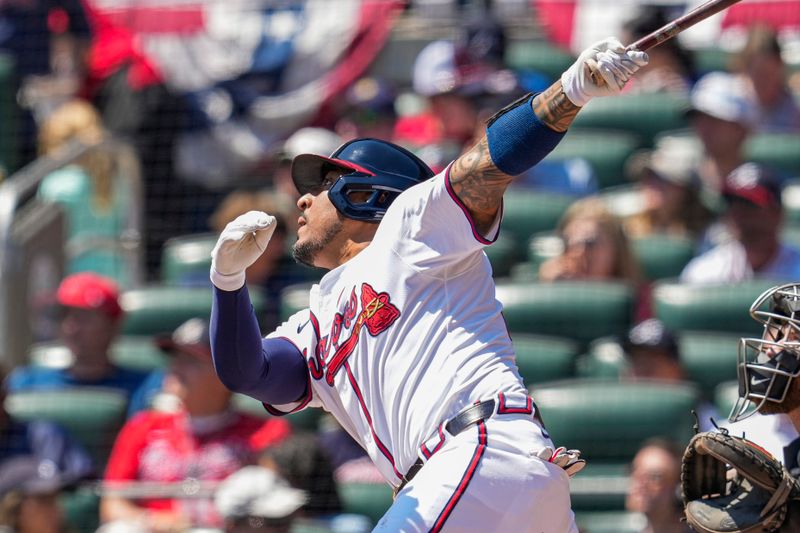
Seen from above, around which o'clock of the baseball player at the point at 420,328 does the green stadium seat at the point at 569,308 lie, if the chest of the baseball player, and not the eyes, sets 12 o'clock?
The green stadium seat is roughly at 5 o'clock from the baseball player.

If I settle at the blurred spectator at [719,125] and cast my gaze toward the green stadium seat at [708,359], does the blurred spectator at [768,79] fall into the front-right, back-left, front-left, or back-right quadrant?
back-left

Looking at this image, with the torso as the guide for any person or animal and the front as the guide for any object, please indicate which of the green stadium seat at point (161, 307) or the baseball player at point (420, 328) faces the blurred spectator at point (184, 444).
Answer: the green stadium seat

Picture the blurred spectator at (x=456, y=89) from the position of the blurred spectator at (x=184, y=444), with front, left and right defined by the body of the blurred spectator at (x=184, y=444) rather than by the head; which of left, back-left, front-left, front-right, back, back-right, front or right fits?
back

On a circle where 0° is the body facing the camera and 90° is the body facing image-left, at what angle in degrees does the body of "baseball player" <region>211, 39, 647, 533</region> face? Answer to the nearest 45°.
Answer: approximately 45°

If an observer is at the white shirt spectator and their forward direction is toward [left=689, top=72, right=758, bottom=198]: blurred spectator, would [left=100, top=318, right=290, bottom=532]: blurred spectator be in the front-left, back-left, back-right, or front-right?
back-left

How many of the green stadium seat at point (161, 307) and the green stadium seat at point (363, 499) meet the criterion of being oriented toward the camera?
2

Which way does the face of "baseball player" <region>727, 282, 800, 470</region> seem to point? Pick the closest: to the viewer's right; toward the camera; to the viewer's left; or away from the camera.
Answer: to the viewer's left

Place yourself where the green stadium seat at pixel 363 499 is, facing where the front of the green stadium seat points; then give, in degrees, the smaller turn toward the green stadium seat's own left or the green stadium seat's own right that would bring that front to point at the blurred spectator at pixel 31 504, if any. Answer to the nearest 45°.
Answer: approximately 90° to the green stadium seat's own right
